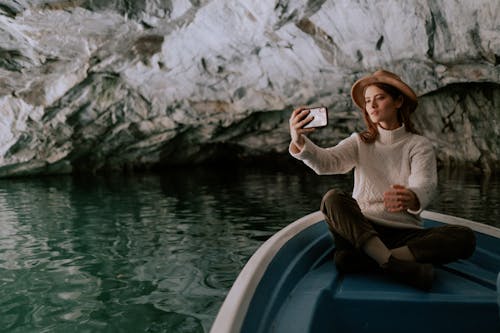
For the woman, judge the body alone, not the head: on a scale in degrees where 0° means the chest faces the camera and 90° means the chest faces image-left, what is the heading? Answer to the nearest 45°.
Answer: approximately 45°
